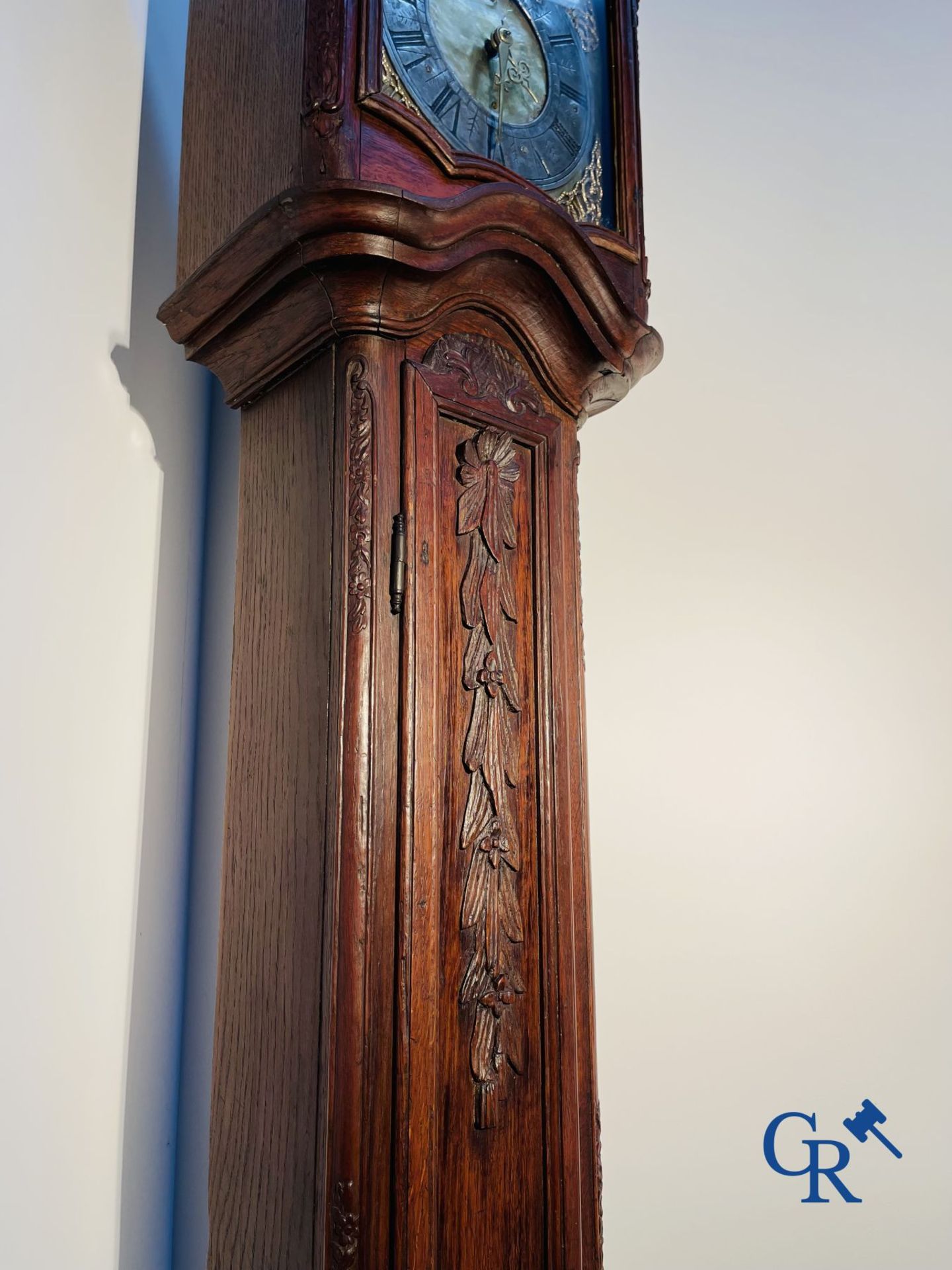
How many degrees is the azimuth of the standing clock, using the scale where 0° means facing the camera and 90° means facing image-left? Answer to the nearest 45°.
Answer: approximately 315°
